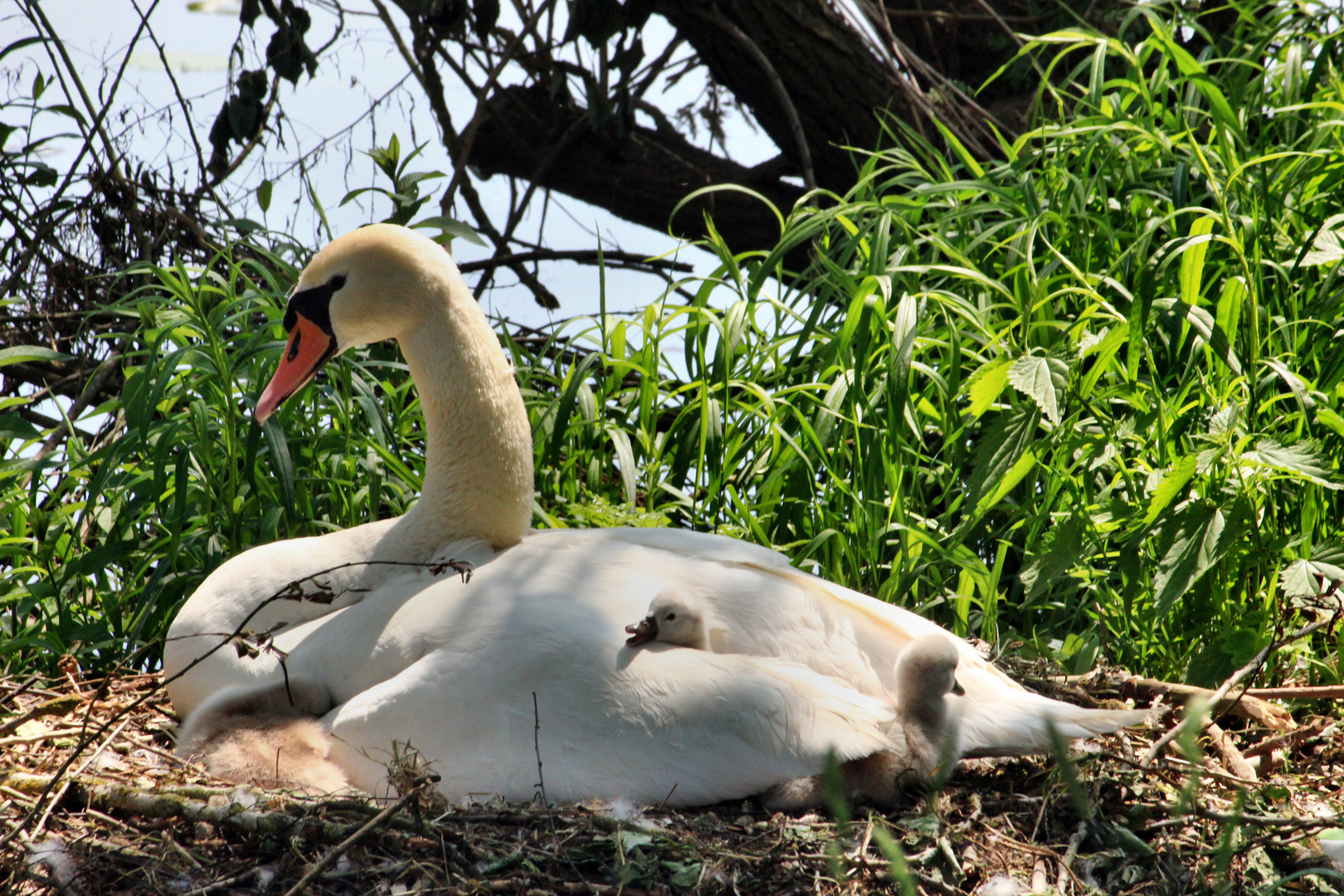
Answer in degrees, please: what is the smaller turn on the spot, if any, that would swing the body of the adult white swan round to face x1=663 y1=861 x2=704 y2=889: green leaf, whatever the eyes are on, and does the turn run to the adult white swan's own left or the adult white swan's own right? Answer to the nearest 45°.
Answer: approximately 90° to the adult white swan's own left

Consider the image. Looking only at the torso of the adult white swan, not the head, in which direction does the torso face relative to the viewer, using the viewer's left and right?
facing to the left of the viewer

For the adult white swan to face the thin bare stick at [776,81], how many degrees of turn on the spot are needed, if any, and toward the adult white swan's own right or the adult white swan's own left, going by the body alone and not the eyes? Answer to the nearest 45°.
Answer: approximately 135° to the adult white swan's own right

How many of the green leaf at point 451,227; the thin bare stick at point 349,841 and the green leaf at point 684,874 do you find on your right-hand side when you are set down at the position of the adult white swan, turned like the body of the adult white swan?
1
